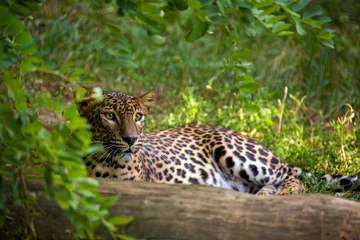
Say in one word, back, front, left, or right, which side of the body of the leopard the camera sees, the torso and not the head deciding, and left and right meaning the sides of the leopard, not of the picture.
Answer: left

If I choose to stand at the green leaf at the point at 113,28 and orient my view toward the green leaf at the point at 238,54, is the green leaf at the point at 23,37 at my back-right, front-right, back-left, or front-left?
back-right

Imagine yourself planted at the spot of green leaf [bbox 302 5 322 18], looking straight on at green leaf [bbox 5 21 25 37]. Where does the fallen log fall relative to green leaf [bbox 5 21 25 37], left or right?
left
